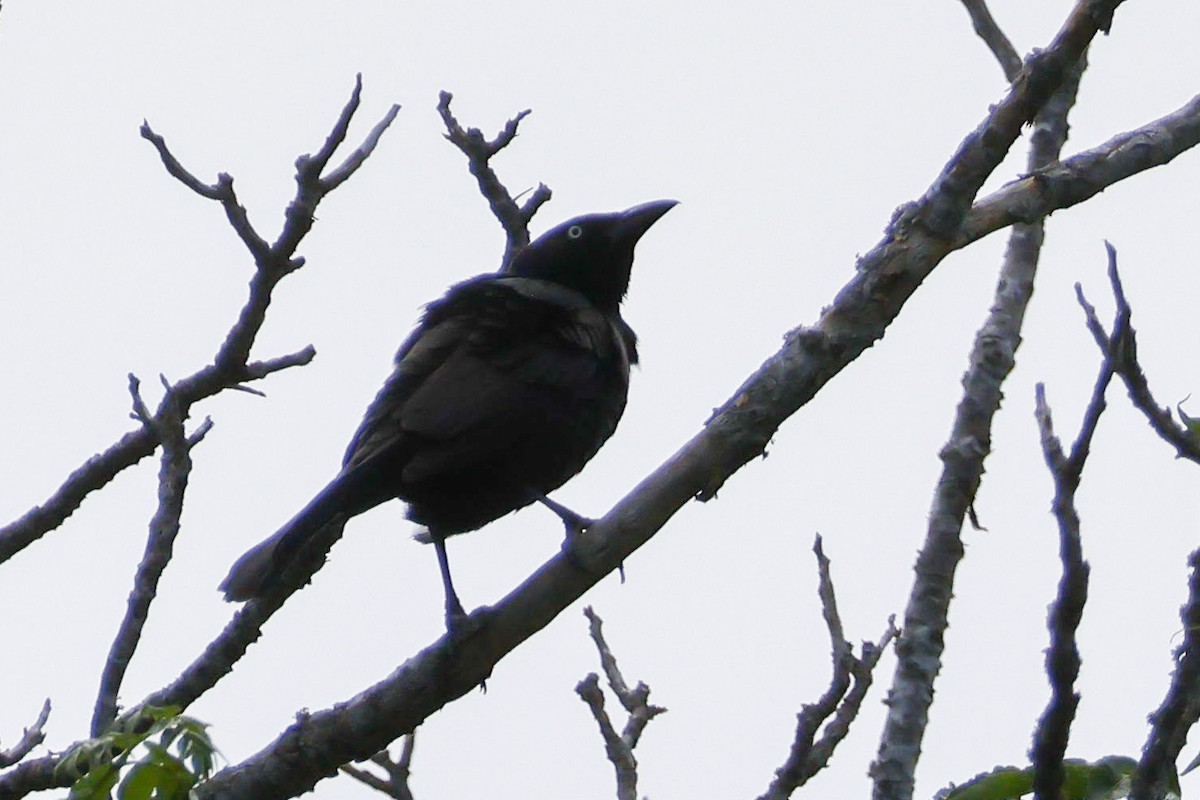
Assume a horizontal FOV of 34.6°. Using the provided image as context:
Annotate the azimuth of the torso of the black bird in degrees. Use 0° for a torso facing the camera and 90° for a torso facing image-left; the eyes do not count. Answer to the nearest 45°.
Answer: approximately 270°

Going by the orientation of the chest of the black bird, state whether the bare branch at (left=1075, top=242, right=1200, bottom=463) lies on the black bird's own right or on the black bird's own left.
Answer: on the black bird's own right
